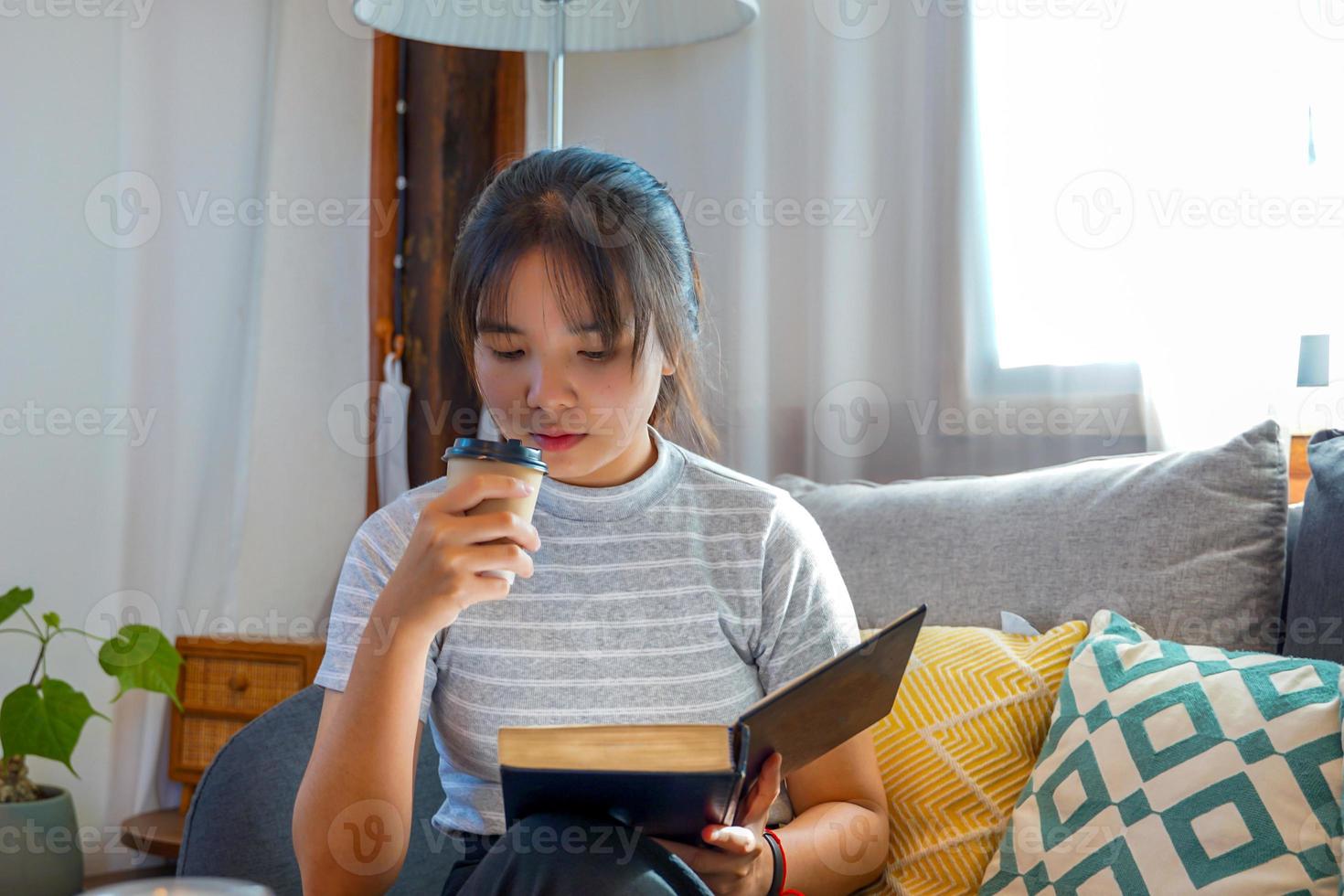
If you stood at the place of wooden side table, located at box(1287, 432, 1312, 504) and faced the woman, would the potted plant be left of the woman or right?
right

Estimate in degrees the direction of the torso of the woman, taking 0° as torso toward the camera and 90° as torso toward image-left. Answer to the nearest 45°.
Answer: approximately 0°

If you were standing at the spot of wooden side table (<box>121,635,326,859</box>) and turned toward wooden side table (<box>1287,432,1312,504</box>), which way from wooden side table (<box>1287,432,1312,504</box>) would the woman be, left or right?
right

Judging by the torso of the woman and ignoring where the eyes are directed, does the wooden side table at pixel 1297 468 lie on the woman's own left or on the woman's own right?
on the woman's own left

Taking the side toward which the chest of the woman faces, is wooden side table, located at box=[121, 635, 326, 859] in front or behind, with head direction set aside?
behind

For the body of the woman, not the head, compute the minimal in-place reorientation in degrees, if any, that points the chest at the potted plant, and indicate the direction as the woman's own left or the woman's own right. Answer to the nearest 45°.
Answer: approximately 135° to the woman's own right

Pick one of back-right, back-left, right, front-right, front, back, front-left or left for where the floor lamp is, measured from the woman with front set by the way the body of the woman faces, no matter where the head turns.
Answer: back
